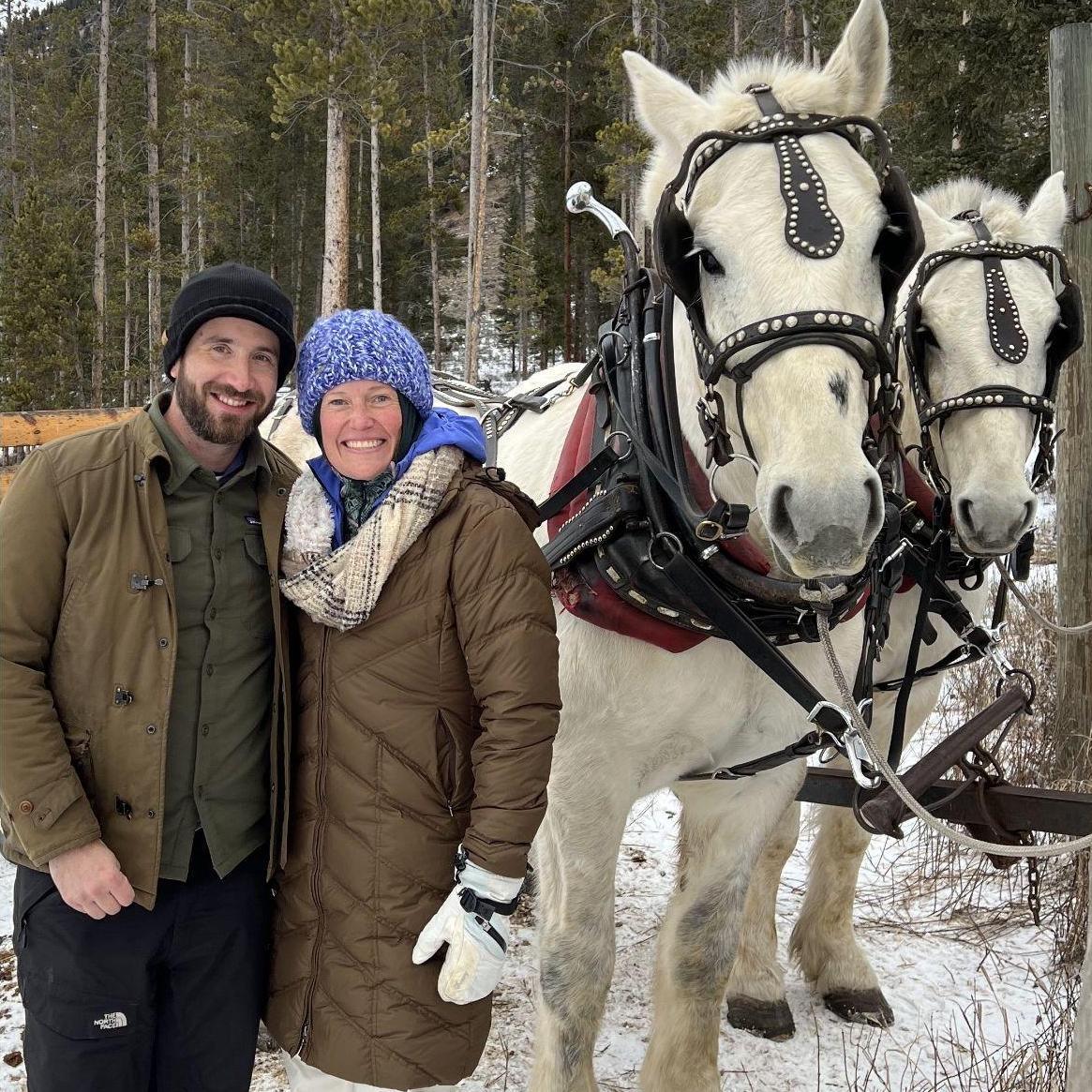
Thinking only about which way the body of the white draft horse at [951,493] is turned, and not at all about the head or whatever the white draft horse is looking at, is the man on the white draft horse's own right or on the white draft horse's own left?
on the white draft horse's own right

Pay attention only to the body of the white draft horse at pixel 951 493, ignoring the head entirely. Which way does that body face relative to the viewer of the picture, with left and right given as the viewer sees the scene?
facing the viewer and to the right of the viewer

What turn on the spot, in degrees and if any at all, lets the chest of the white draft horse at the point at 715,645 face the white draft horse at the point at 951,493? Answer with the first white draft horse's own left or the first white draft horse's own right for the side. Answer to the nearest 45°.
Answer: approximately 90° to the first white draft horse's own left

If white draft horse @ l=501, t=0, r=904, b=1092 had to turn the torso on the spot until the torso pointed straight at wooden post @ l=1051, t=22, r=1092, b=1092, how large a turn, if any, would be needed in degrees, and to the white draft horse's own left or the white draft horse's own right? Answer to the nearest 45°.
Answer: approximately 90° to the white draft horse's own left

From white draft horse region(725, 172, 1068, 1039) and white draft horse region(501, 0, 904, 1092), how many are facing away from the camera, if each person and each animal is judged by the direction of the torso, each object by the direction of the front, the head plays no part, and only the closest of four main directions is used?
0

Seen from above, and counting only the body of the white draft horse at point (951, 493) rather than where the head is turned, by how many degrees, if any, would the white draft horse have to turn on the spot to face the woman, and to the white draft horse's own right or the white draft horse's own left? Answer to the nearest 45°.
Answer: approximately 90° to the white draft horse's own right

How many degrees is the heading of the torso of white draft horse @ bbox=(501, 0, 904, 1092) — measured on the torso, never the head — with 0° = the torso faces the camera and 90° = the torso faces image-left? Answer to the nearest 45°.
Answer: approximately 315°
